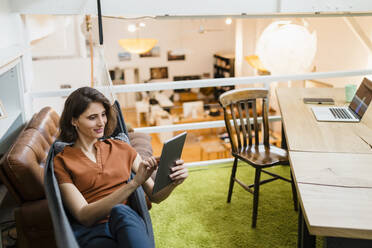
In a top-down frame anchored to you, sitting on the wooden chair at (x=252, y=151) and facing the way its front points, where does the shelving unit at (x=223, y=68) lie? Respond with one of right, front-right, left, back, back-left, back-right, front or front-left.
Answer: back-left

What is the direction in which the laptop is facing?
to the viewer's left

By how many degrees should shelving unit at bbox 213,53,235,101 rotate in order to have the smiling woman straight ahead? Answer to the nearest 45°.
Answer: approximately 45° to its left

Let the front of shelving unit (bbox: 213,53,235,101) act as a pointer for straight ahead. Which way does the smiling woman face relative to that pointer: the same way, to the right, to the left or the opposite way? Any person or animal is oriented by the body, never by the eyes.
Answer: to the left

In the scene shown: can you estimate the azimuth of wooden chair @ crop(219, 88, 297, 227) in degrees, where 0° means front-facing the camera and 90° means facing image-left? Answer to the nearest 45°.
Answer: approximately 315°

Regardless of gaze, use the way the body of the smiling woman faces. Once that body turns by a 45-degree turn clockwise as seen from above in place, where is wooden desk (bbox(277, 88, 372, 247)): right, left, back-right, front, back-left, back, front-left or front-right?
left

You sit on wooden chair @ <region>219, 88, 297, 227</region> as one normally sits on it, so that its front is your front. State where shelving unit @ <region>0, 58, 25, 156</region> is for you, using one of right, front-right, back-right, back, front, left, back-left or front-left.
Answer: back-right

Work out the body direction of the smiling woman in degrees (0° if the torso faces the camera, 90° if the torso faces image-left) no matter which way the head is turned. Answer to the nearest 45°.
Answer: approximately 315°

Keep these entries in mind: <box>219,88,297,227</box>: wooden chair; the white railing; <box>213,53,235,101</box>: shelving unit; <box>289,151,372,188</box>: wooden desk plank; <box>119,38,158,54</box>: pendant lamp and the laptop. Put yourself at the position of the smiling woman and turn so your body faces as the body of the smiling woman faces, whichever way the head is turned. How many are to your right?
0

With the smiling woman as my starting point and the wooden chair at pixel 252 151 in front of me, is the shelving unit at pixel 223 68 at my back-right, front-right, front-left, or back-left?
front-left

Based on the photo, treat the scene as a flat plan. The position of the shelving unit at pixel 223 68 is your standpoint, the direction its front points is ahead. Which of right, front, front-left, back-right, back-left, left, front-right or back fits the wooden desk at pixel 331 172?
front-left

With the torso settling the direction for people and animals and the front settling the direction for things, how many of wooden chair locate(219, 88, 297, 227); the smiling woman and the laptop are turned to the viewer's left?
1

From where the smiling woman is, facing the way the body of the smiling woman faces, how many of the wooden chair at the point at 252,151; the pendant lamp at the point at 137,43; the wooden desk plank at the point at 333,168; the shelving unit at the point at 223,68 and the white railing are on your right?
0

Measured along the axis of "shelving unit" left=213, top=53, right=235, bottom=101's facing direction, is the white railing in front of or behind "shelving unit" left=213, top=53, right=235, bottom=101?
in front

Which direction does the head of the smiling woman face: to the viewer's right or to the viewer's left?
to the viewer's right

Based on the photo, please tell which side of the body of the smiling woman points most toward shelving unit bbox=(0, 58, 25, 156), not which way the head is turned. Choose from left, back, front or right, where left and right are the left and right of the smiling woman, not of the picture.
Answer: back

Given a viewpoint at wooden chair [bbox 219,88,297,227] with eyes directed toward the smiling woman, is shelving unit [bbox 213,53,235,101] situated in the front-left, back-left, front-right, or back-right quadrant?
back-right

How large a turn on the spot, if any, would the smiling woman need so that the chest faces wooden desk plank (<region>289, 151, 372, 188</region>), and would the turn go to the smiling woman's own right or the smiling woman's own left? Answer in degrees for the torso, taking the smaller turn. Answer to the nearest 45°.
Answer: approximately 45° to the smiling woman's own left
